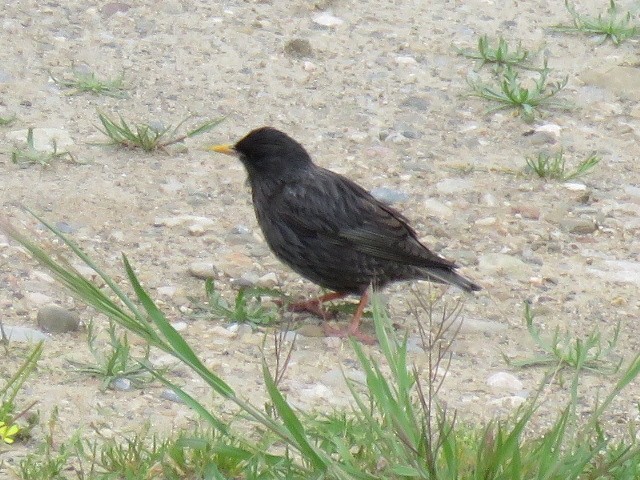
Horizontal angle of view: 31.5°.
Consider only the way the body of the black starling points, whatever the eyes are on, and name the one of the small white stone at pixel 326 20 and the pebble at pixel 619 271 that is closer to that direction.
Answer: the small white stone

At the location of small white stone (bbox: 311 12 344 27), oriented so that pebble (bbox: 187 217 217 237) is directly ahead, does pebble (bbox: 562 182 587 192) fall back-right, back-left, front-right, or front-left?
front-left

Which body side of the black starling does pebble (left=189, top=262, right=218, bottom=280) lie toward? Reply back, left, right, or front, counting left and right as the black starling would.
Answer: front

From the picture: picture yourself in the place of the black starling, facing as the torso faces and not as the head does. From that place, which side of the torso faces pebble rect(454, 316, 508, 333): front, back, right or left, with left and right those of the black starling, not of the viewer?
back

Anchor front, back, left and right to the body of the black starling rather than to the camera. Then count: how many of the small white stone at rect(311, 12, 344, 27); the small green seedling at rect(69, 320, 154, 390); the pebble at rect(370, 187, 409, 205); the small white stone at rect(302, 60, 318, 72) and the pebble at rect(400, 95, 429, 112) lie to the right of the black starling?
4

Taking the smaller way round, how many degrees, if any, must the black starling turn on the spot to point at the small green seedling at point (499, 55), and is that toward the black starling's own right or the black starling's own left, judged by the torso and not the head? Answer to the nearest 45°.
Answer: approximately 90° to the black starling's own right

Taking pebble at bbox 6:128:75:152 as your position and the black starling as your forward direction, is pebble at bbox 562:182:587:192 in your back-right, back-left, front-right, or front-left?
front-left

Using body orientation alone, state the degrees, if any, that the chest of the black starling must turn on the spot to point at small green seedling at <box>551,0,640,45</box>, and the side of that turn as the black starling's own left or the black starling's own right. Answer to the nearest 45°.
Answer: approximately 135° to the black starling's own right

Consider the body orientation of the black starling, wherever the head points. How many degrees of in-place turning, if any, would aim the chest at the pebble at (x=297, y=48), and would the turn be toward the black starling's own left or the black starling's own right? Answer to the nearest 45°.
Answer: approximately 90° to the black starling's own right

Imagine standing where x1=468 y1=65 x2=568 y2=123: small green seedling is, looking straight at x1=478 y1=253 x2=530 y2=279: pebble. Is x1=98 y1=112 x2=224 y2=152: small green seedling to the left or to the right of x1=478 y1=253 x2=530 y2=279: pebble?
right

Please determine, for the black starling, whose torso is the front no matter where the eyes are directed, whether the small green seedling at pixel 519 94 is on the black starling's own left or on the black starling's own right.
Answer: on the black starling's own right

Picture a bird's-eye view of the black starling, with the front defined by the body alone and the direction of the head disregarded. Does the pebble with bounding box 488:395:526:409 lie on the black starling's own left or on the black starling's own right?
on the black starling's own left

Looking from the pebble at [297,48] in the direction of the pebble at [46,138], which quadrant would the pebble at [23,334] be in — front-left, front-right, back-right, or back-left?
front-left

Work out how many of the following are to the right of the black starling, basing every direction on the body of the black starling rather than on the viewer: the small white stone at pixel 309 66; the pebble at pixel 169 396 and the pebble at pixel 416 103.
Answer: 2

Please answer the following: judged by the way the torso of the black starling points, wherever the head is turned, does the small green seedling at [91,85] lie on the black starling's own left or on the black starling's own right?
on the black starling's own right

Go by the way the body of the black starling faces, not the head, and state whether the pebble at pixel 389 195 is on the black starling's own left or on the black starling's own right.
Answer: on the black starling's own right

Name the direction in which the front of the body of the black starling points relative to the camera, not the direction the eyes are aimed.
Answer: to the viewer's left
